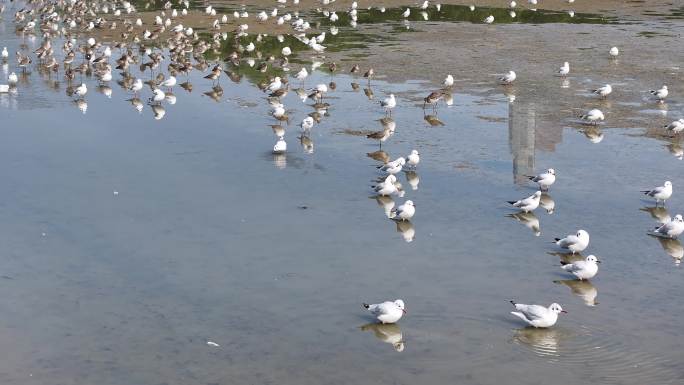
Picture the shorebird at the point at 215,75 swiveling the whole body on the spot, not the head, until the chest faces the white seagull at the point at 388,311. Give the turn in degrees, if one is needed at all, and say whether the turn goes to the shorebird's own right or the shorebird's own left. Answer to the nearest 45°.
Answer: approximately 90° to the shorebird's own right

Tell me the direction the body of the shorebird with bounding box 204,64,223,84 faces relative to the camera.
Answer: to the viewer's right

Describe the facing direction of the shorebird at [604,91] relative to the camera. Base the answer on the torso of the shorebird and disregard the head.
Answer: to the viewer's right

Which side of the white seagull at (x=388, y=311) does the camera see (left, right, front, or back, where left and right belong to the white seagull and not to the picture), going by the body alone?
right

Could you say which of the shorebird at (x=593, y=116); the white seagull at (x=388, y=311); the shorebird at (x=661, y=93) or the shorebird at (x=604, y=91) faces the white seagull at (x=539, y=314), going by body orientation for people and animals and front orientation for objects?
the white seagull at (x=388, y=311)
